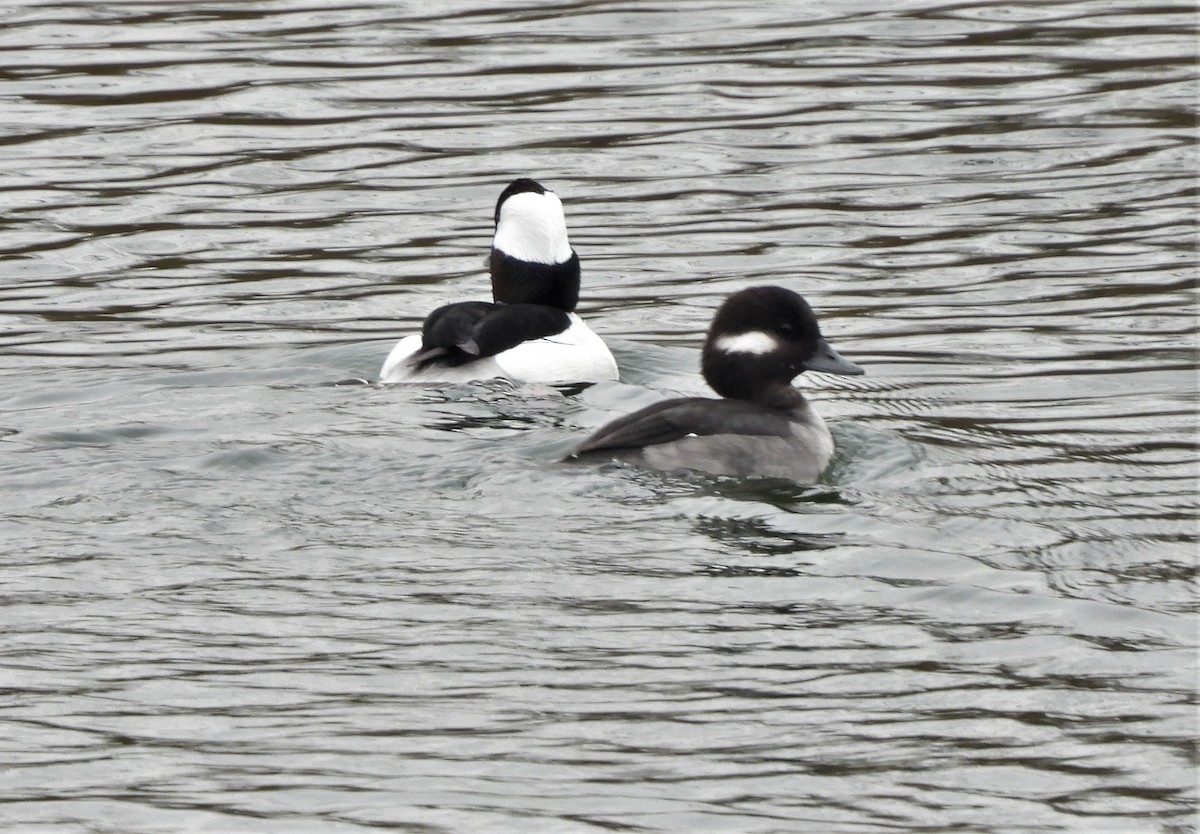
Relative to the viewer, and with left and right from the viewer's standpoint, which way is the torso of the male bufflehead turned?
facing away from the viewer and to the right of the viewer
